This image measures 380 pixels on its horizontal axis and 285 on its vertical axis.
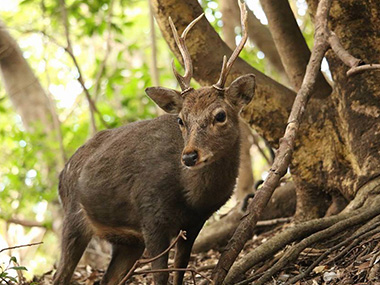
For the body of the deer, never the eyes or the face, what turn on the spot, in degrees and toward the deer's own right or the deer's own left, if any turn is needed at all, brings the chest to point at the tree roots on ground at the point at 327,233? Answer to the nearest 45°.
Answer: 0° — it already faces it

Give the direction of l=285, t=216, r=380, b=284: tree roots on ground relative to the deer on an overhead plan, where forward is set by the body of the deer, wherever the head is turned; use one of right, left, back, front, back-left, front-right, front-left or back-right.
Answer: front

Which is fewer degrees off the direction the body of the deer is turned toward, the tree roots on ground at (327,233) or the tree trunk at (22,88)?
the tree roots on ground

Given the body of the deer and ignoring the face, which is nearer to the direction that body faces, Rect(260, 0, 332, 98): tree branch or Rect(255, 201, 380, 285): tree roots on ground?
the tree roots on ground

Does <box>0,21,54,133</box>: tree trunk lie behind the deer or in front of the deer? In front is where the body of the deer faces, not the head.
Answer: behind

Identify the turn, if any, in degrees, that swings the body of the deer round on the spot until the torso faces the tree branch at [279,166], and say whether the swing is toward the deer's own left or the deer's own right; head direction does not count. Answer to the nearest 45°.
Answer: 0° — it already faces it

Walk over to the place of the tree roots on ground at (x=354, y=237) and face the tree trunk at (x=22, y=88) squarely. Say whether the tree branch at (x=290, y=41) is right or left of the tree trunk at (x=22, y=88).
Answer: right

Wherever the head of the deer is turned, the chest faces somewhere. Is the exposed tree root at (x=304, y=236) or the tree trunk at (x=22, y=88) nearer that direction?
the exposed tree root

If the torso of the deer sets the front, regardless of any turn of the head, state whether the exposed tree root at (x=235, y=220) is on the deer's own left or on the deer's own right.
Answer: on the deer's own left

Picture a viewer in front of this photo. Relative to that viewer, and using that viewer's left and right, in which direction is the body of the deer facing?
facing the viewer and to the right of the viewer

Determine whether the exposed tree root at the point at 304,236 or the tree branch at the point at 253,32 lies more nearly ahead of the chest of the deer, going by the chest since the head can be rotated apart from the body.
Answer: the exposed tree root

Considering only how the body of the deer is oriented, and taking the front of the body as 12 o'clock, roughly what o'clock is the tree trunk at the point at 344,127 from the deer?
The tree trunk is roughly at 10 o'clock from the deer.
